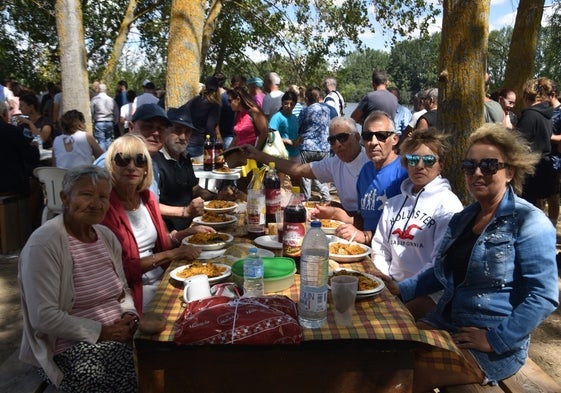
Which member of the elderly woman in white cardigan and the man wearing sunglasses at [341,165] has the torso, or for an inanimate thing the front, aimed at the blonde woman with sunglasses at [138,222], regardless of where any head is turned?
the man wearing sunglasses

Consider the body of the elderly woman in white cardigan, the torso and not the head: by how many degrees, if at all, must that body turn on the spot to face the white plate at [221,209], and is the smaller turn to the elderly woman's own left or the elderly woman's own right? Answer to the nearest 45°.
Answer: approximately 90° to the elderly woman's own left

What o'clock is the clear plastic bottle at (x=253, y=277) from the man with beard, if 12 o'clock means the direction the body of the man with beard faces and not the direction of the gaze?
The clear plastic bottle is roughly at 1 o'clock from the man with beard.

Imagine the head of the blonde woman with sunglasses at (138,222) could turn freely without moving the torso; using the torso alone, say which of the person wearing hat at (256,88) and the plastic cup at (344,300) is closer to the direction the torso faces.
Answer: the plastic cup

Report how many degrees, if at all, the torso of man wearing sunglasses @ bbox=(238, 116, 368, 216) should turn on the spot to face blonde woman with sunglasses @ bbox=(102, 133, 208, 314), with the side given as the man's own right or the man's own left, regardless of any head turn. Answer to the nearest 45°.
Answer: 0° — they already face them

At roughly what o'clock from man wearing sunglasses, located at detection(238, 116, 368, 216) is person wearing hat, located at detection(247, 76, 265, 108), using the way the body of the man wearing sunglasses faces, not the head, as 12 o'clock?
The person wearing hat is roughly at 4 o'clock from the man wearing sunglasses.

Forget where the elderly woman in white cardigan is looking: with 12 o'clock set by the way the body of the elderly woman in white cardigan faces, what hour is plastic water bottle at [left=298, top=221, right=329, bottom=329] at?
The plastic water bottle is roughly at 12 o'clock from the elderly woman in white cardigan.

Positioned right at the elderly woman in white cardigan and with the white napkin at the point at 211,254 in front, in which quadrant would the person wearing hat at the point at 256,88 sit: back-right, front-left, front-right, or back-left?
front-left

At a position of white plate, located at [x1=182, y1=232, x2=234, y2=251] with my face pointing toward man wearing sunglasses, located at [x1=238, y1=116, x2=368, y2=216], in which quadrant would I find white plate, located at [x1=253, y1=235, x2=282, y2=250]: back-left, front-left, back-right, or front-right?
front-right

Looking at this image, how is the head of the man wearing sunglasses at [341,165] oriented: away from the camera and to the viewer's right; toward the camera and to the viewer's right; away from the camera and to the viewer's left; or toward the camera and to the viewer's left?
toward the camera and to the viewer's left

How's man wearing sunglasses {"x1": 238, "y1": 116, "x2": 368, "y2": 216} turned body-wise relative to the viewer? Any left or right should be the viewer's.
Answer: facing the viewer and to the left of the viewer

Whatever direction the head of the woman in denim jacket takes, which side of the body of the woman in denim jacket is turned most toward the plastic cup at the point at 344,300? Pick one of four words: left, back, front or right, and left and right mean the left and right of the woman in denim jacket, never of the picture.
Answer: front

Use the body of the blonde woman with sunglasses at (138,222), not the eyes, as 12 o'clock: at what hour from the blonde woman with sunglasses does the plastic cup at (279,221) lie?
The plastic cup is roughly at 11 o'clock from the blonde woman with sunglasses.

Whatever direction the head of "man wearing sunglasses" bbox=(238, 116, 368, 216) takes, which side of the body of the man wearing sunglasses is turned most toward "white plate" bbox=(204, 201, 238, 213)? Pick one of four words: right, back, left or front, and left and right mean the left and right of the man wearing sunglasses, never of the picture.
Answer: front

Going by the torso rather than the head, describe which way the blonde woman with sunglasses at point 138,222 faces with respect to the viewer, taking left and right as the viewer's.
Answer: facing the viewer and to the right of the viewer

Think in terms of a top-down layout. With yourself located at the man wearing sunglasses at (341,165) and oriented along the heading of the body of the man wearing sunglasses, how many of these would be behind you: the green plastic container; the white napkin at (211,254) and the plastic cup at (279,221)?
0
